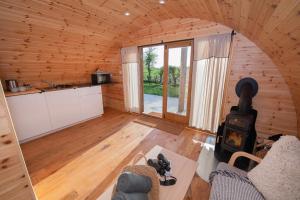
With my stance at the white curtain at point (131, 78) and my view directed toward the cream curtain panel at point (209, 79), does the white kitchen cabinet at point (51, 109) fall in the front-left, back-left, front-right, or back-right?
back-right

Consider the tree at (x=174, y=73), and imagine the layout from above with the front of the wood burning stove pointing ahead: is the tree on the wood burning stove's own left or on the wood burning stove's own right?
on the wood burning stove's own right

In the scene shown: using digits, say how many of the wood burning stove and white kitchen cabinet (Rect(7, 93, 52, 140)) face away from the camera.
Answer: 0

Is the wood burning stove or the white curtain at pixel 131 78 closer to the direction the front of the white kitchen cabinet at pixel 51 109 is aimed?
the wood burning stove

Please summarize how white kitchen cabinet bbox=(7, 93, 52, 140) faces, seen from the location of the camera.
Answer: facing the viewer and to the right of the viewer

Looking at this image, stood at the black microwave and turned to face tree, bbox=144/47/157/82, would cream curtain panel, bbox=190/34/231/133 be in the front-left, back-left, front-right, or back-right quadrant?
front-right

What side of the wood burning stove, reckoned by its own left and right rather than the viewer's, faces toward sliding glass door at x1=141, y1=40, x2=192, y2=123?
right

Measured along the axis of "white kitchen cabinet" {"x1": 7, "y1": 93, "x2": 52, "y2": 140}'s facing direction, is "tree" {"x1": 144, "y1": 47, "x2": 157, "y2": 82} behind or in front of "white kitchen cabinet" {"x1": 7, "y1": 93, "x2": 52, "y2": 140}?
in front

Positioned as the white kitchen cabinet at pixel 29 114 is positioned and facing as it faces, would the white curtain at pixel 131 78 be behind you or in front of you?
in front

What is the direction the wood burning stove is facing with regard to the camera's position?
facing the viewer and to the left of the viewer

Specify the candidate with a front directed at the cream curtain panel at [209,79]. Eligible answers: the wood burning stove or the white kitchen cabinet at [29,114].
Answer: the white kitchen cabinet

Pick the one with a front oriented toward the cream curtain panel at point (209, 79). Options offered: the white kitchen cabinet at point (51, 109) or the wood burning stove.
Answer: the white kitchen cabinet

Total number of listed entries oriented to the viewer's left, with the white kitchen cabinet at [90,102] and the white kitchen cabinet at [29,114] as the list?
0

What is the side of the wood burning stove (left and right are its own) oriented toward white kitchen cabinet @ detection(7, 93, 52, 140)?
right

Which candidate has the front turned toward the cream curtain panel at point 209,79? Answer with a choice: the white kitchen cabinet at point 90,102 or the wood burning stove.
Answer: the white kitchen cabinet

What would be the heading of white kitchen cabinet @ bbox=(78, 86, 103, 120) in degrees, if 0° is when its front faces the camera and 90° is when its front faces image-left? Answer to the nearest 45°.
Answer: approximately 315°
